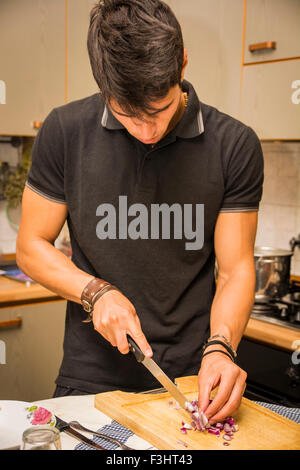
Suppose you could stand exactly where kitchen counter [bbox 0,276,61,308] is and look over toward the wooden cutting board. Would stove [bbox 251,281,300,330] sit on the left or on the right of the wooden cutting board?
left

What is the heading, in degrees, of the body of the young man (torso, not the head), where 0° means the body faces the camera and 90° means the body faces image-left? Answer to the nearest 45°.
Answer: approximately 0°

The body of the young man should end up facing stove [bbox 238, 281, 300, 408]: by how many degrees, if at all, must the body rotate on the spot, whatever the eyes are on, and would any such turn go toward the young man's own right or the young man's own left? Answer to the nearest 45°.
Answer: approximately 135° to the young man's own left
